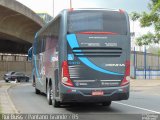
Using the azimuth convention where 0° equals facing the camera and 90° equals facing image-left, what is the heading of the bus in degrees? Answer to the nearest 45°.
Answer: approximately 180°

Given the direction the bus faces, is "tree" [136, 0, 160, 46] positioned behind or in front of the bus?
in front
